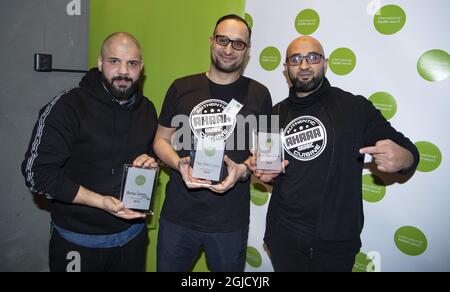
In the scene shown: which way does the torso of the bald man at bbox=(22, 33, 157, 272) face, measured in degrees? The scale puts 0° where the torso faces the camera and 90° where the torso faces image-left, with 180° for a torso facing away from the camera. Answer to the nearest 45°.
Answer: approximately 315°
